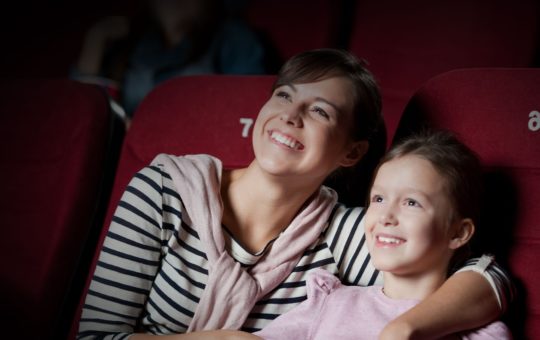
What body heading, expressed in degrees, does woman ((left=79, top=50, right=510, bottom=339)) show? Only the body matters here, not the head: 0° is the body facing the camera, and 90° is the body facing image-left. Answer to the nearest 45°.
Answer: approximately 0°

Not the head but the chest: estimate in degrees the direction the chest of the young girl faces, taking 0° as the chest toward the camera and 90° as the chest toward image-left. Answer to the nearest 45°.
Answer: approximately 45°

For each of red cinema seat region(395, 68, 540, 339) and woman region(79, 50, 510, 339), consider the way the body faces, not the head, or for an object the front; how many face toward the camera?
2

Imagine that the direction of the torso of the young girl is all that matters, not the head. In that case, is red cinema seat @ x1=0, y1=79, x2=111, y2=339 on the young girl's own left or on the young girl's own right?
on the young girl's own right

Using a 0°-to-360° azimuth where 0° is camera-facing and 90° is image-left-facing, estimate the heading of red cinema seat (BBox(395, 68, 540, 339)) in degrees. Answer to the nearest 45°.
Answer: approximately 0°

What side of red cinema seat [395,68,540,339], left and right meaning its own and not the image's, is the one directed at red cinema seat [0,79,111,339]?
right

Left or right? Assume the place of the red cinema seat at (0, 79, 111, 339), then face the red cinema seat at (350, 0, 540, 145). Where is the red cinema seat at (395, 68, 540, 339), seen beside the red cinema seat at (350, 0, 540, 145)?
right
